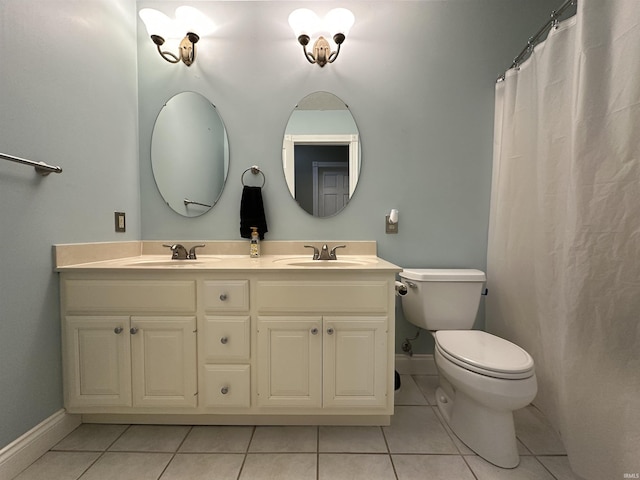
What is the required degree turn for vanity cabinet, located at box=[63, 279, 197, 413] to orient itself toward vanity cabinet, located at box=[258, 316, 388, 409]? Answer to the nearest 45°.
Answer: approximately 45° to its left

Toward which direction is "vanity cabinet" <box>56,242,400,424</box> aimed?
toward the camera

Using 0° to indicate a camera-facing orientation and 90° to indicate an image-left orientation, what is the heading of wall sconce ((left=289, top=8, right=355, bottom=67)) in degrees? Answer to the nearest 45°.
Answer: approximately 0°

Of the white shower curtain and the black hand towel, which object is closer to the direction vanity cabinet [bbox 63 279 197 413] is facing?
the white shower curtain

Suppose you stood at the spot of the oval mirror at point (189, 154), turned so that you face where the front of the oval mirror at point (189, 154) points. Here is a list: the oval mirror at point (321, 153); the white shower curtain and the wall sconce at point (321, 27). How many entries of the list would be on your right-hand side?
0

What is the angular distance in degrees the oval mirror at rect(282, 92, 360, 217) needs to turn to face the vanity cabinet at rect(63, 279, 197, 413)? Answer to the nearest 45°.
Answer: approximately 45° to its right

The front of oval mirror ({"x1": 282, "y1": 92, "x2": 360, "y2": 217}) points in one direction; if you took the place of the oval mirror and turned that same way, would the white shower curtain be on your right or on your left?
on your left

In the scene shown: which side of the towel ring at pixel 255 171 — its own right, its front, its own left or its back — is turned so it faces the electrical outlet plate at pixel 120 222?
right

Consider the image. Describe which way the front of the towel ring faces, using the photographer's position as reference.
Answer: facing the viewer

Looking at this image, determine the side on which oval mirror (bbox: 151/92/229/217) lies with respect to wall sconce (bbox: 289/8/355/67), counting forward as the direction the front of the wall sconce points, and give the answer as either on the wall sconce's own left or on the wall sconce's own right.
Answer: on the wall sconce's own right

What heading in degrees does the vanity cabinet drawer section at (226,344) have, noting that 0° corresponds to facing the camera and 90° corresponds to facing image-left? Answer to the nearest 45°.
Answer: approximately 0°

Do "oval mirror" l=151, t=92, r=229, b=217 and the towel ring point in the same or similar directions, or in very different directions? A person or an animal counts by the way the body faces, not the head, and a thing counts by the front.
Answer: same or similar directions

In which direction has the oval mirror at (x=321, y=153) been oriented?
toward the camera

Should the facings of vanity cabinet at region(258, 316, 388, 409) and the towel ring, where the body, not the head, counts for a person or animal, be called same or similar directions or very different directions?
same or similar directions

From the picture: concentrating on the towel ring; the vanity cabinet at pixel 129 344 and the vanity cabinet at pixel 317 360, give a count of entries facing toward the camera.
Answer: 3
